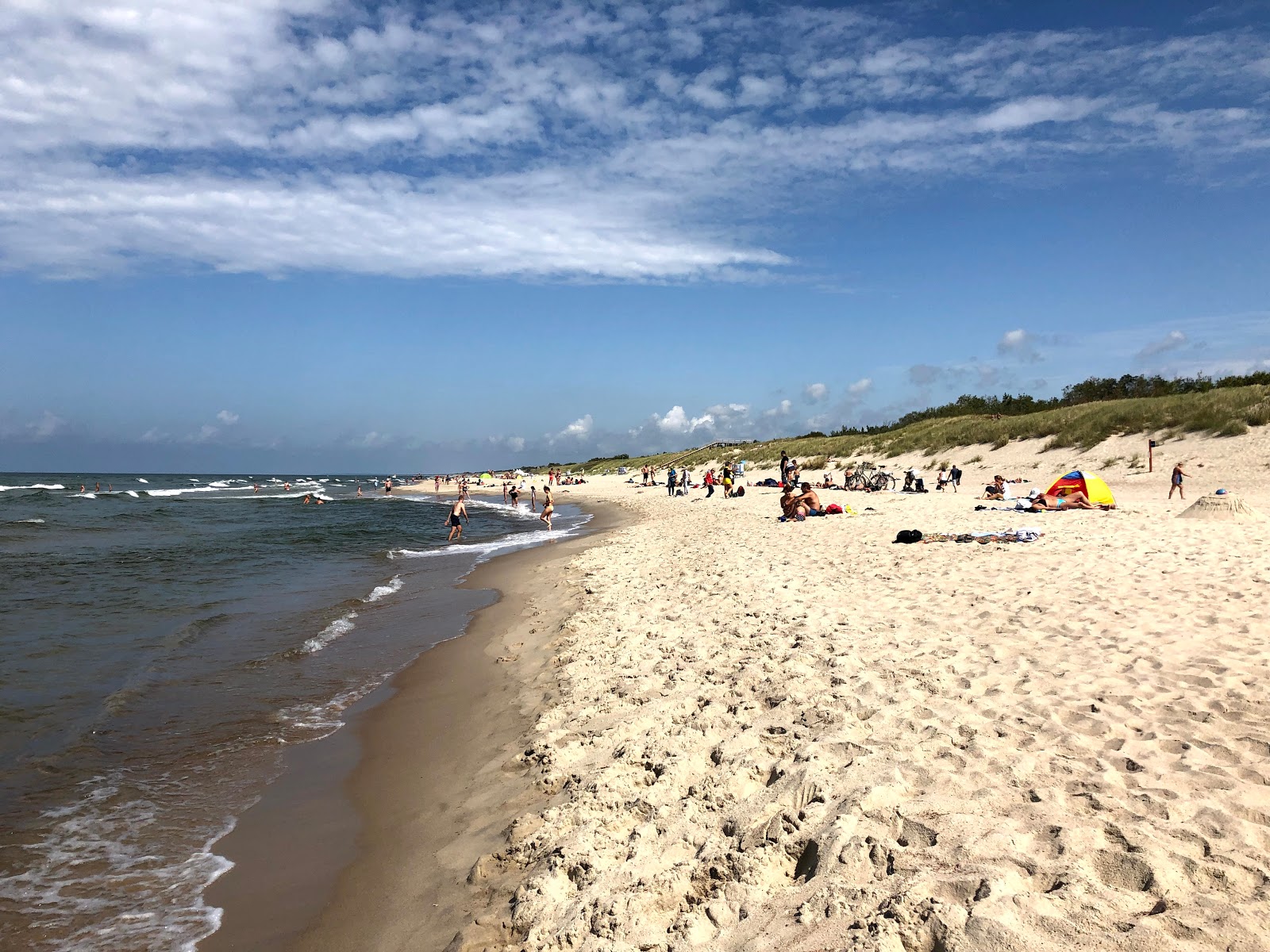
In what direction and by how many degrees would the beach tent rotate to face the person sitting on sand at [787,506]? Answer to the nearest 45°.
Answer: approximately 45° to its right

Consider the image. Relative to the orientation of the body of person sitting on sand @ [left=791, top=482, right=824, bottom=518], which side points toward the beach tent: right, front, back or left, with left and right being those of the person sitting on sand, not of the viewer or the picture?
back

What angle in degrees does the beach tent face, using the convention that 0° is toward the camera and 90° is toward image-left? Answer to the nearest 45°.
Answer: approximately 45°

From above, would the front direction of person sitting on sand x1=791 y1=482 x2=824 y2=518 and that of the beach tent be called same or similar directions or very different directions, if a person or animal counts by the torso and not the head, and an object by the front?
same or similar directions

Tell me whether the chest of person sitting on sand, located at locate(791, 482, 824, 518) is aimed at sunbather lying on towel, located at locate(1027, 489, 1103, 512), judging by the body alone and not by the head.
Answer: no

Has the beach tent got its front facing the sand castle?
no

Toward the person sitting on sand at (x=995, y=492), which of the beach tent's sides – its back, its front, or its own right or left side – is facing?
right

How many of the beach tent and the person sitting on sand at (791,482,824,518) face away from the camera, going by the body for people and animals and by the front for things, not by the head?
0

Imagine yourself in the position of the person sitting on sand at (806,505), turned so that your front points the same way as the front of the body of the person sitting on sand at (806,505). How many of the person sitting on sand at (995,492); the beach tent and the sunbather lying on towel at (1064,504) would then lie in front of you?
0

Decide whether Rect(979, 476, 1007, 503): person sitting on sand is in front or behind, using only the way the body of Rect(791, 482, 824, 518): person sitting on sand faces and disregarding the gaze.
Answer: behind
